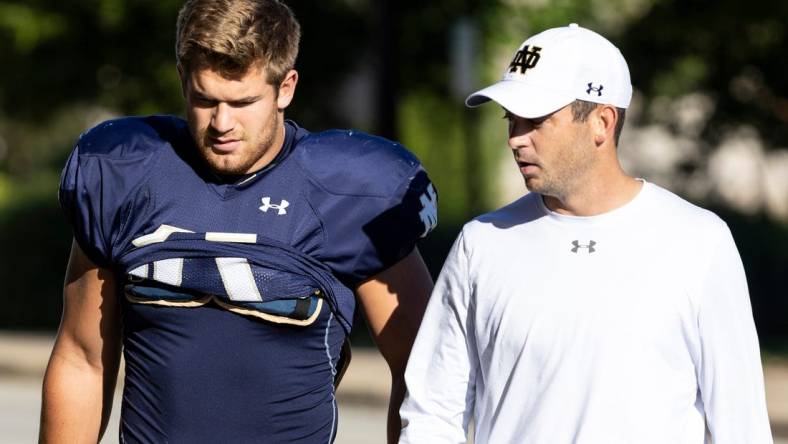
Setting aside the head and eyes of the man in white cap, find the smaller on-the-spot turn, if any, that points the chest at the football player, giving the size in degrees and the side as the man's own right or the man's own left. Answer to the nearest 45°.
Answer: approximately 90° to the man's own right

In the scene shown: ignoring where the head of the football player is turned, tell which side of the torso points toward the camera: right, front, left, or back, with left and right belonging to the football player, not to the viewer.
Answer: front

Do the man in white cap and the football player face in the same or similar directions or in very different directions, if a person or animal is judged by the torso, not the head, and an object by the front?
same or similar directions

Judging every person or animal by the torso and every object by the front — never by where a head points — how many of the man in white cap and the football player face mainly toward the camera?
2

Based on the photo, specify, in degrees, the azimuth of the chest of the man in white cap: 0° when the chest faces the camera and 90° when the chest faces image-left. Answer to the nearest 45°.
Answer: approximately 0°

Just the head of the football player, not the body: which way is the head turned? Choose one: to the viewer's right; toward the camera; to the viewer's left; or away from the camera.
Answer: toward the camera

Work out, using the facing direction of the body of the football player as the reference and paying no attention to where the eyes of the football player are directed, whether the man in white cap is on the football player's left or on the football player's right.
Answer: on the football player's left

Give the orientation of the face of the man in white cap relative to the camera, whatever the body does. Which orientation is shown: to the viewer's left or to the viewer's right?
to the viewer's left
